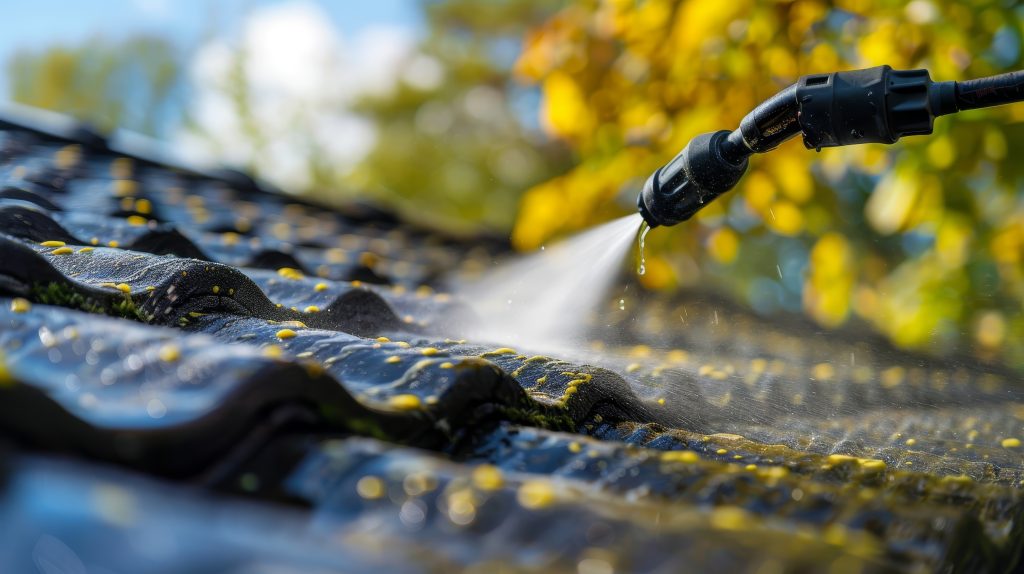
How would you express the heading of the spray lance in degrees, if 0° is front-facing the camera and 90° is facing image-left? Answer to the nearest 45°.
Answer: approximately 90°

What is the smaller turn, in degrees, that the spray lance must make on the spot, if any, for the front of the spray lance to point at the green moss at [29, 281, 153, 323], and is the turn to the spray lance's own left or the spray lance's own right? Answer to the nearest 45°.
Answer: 0° — it already faces it
